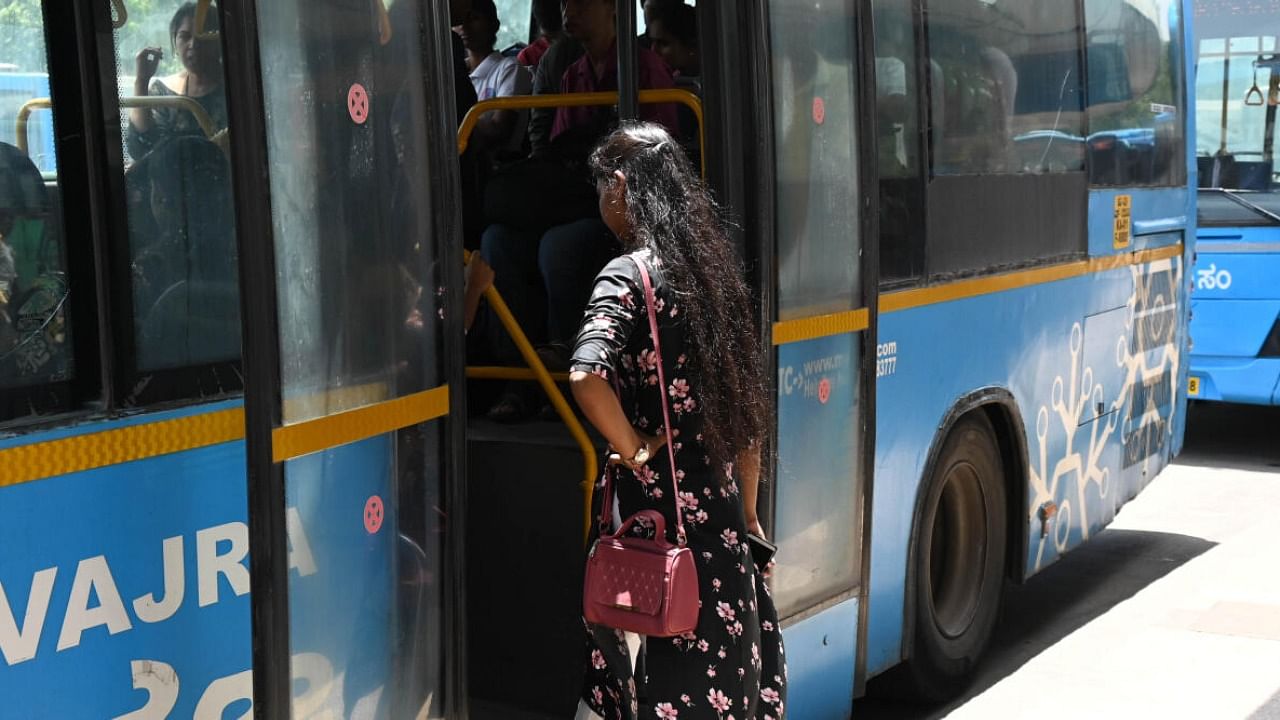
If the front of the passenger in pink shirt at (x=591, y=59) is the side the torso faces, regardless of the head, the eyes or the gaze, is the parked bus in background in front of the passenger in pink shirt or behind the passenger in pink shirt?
behind

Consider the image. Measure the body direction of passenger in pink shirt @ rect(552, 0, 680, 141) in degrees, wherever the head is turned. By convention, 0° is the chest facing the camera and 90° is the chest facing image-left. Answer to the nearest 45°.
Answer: approximately 45°

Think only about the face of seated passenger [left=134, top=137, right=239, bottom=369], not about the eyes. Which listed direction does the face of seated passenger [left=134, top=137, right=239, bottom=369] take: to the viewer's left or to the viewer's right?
to the viewer's left

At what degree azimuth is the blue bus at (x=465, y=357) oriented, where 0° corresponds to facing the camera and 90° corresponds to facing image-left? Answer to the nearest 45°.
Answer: approximately 45°

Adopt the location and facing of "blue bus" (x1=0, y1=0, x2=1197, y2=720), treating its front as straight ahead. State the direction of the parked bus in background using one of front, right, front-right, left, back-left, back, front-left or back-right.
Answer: back
